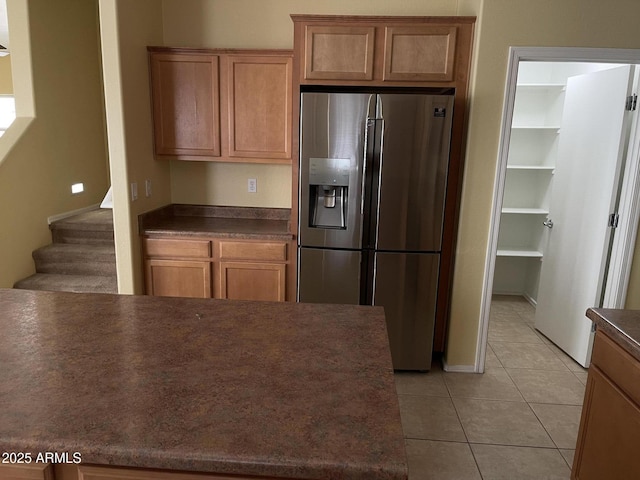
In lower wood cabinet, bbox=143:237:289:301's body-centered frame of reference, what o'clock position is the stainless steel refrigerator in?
The stainless steel refrigerator is roughly at 10 o'clock from the lower wood cabinet.

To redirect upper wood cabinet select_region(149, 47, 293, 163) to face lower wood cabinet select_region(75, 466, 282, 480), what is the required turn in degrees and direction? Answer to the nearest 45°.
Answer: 0° — it already faces it

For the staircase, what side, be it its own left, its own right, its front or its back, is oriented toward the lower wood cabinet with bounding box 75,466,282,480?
front

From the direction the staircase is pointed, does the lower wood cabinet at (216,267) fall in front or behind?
in front

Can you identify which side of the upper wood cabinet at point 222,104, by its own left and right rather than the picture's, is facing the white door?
left
